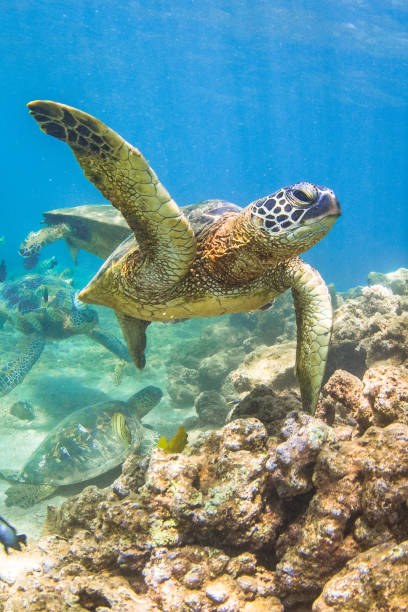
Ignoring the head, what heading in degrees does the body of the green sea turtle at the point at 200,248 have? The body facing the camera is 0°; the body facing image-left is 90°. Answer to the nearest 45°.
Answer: approximately 315°

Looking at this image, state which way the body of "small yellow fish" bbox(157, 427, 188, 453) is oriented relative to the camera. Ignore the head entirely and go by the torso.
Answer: to the viewer's right

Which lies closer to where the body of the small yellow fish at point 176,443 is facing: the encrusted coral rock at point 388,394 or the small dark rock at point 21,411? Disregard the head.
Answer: the encrusted coral rock
